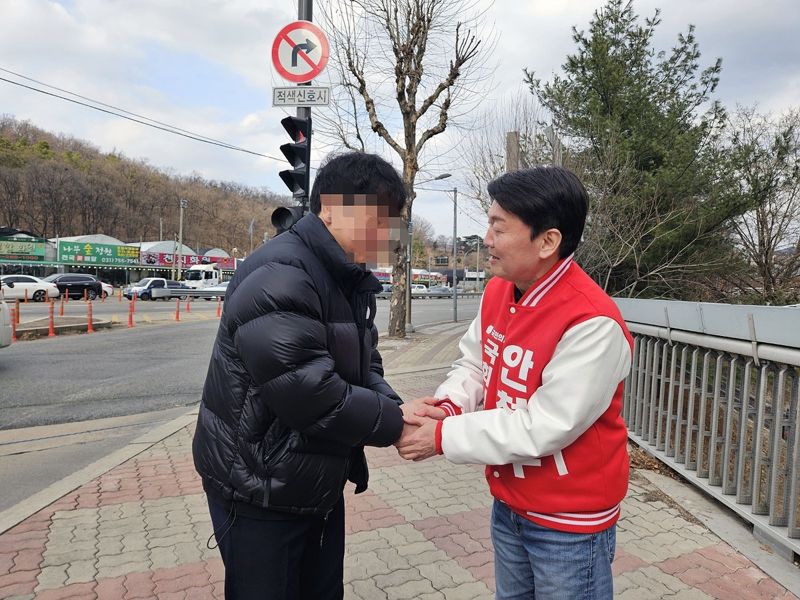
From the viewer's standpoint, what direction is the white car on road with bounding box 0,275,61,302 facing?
to the viewer's left

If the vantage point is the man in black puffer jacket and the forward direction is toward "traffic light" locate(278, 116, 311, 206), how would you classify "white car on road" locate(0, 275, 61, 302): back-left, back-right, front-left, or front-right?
front-left

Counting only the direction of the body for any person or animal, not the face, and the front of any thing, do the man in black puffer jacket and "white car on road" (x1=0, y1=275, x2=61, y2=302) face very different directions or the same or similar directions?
very different directions

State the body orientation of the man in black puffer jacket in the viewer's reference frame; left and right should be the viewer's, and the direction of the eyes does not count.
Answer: facing to the right of the viewer

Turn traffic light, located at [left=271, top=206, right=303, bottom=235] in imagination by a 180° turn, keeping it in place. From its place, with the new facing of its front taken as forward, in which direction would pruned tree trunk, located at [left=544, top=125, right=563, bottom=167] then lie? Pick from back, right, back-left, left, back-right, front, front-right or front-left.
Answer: front

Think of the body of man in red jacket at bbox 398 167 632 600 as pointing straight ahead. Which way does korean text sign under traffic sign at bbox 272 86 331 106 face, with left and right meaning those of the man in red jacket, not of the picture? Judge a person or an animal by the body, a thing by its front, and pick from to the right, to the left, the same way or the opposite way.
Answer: to the left

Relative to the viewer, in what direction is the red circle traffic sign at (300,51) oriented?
toward the camera

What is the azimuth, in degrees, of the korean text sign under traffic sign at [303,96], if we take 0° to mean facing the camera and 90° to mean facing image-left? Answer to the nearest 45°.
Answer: approximately 0°

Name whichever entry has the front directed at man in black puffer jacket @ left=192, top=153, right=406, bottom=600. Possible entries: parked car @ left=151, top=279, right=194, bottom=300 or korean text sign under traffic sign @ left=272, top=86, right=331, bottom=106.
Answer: the korean text sign under traffic sign

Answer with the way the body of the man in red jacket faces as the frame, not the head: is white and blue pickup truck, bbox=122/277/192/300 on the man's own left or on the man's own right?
on the man's own right

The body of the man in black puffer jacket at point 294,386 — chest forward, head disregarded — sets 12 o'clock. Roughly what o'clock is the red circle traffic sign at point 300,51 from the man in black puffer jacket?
The red circle traffic sign is roughly at 9 o'clock from the man in black puffer jacket.

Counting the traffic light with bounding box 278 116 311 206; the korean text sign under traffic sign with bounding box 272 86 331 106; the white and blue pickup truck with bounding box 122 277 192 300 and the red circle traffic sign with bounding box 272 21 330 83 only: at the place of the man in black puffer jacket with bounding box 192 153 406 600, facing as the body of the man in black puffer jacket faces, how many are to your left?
4

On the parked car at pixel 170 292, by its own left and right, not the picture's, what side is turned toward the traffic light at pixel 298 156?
left

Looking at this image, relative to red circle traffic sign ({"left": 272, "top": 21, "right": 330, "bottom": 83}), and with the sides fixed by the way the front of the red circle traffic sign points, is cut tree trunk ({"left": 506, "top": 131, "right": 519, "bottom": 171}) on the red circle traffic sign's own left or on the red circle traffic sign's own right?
on the red circle traffic sign's own left

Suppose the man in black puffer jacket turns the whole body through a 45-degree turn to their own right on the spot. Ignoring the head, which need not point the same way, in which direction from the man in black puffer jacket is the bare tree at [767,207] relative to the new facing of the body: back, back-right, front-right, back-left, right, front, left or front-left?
left

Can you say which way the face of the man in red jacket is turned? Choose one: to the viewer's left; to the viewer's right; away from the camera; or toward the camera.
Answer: to the viewer's left

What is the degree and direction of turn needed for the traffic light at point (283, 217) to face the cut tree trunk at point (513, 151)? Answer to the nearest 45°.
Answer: approximately 180°
